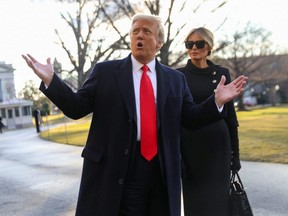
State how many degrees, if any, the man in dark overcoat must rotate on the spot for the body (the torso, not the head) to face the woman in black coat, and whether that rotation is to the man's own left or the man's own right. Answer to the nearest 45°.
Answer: approximately 135° to the man's own left

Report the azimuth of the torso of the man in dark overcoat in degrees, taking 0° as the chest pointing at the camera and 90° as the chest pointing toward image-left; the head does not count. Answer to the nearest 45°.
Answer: approximately 0°
